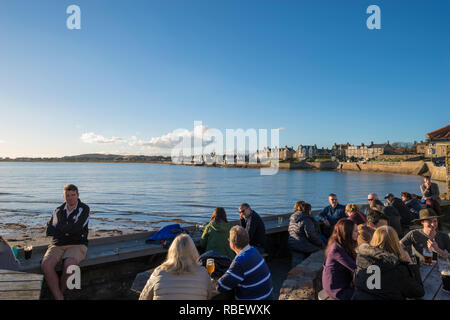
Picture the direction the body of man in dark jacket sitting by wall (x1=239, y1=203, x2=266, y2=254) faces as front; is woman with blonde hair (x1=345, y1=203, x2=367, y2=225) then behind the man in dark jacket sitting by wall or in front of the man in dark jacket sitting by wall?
behind

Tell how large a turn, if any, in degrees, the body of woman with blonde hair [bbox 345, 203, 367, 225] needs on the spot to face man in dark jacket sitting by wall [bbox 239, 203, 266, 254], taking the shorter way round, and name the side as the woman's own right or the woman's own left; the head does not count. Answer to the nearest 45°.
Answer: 0° — they already face them

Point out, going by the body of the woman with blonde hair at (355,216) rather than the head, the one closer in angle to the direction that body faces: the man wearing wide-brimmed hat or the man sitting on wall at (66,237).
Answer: the man sitting on wall

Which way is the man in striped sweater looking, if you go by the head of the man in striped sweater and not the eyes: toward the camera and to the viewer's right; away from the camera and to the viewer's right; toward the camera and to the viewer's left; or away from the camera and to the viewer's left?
away from the camera and to the viewer's left

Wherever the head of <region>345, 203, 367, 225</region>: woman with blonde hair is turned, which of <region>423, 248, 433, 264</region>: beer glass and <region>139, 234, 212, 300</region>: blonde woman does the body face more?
the blonde woman

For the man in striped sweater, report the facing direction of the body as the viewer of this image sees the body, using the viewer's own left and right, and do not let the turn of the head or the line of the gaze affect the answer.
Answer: facing away from the viewer and to the left of the viewer

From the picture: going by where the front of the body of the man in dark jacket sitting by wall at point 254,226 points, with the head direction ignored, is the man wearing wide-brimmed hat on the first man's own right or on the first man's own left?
on the first man's own left

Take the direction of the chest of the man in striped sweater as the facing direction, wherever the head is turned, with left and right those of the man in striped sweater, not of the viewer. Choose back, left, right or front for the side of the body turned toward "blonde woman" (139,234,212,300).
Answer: left

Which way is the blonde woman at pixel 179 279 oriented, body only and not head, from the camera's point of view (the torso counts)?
away from the camera
